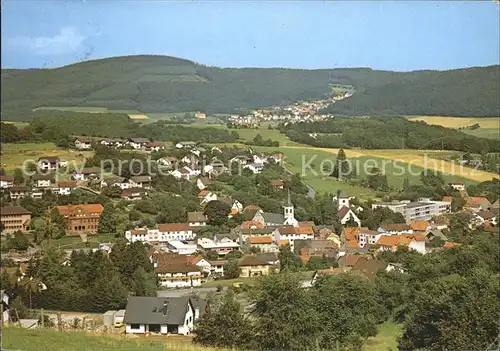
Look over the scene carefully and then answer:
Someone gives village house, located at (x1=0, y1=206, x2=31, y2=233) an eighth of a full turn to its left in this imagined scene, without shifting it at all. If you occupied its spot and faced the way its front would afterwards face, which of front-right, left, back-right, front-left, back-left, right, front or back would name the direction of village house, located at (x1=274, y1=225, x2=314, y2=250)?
front-left

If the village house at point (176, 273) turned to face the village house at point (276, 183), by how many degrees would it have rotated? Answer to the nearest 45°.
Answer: approximately 135° to its left

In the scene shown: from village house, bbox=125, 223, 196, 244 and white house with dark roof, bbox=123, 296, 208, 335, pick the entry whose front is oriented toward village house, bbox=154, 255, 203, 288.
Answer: village house, bbox=125, 223, 196, 244

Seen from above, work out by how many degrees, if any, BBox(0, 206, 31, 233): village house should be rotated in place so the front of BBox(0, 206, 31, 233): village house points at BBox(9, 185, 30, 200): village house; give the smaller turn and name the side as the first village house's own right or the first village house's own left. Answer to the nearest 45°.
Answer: approximately 180°

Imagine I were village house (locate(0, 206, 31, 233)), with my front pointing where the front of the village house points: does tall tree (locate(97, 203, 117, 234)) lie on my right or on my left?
on my left

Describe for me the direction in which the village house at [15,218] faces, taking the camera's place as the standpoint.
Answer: facing the viewer

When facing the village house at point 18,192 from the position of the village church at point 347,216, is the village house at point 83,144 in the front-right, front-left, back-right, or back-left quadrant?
front-right

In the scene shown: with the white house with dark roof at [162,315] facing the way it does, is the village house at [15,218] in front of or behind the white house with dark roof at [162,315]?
behind

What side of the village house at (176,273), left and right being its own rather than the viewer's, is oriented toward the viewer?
front

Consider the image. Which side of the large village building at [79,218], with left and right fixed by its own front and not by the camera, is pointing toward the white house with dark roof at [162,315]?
front

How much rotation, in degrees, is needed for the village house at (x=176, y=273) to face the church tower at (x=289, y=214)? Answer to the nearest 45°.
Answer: approximately 135° to its left

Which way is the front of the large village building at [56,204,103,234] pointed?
toward the camera

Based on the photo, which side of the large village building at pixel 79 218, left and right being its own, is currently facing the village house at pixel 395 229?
left

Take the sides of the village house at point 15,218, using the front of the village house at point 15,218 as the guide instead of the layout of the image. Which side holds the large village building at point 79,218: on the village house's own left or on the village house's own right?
on the village house's own left

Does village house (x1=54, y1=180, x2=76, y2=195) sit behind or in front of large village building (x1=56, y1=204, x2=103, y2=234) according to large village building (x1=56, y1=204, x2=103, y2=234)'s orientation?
behind

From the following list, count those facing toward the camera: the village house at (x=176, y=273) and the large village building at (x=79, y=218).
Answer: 2

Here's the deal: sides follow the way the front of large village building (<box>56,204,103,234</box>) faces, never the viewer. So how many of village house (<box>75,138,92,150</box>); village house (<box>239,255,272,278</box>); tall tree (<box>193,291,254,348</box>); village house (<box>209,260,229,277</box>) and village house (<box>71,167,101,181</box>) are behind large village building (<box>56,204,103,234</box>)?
2

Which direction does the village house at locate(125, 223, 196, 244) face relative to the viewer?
toward the camera

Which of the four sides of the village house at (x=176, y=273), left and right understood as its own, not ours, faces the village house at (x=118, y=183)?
back
